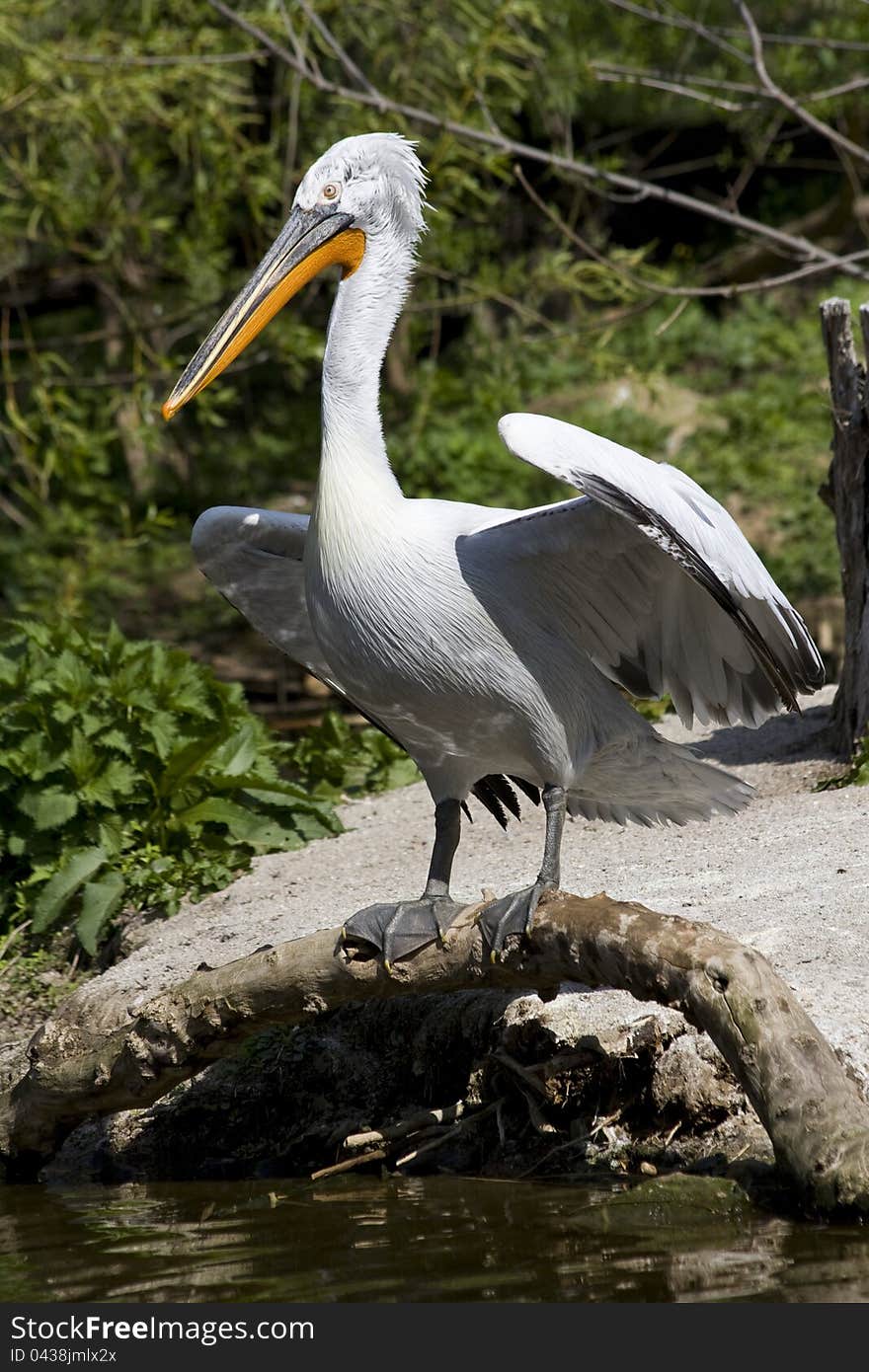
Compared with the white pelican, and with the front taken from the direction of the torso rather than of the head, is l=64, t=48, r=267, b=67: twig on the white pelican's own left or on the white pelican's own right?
on the white pelican's own right

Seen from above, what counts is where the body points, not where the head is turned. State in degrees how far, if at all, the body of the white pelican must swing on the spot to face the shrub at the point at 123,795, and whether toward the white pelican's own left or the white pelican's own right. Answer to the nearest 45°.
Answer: approximately 90° to the white pelican's own right

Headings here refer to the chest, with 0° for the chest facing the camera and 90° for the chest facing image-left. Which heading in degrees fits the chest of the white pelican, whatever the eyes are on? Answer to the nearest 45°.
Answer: approximately 45°

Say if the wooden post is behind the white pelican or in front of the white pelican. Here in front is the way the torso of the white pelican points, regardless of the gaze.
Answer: behind
